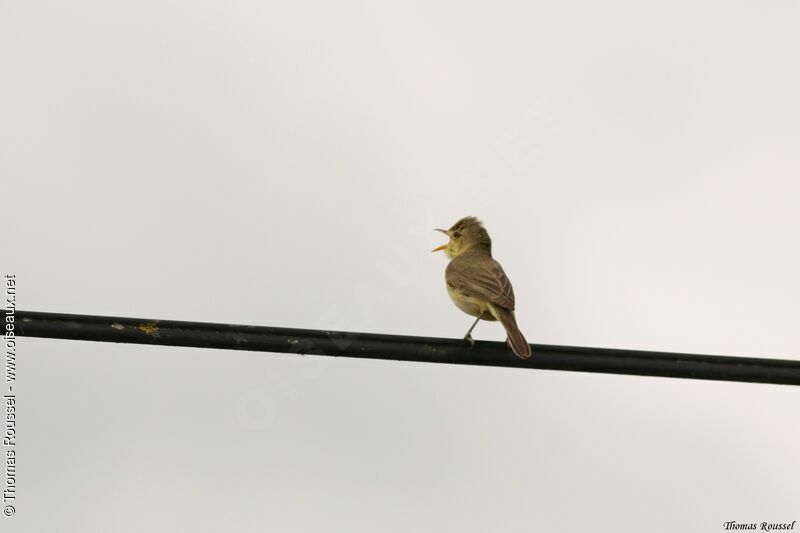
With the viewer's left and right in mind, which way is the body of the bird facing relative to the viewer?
facing away from the viewer and to the left of the viewer
